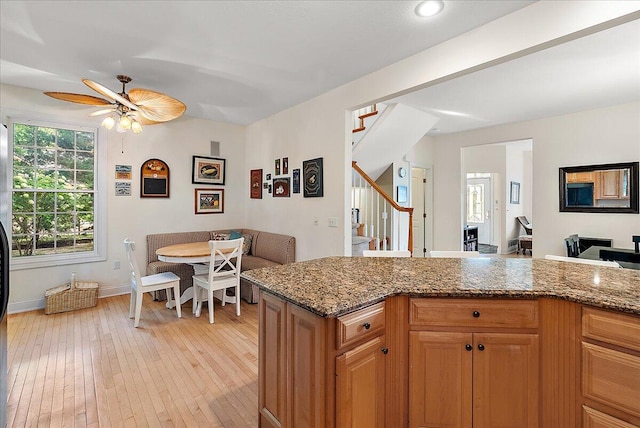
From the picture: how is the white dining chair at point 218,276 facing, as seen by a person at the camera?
facing away from the viewer and to the left of the viewer

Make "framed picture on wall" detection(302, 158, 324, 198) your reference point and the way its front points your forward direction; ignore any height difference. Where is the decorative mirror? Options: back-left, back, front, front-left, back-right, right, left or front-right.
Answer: back-left

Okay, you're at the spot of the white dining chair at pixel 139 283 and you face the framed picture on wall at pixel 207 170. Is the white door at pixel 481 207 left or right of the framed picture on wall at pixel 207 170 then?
right

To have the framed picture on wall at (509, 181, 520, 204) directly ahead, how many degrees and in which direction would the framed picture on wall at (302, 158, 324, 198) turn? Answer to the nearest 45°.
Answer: approximately 180°

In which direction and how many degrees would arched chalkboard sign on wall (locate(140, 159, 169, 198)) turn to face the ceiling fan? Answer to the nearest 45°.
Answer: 0° — it already faces it

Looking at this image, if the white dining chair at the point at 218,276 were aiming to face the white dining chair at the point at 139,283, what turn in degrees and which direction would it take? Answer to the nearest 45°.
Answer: approximately 45° to its left
